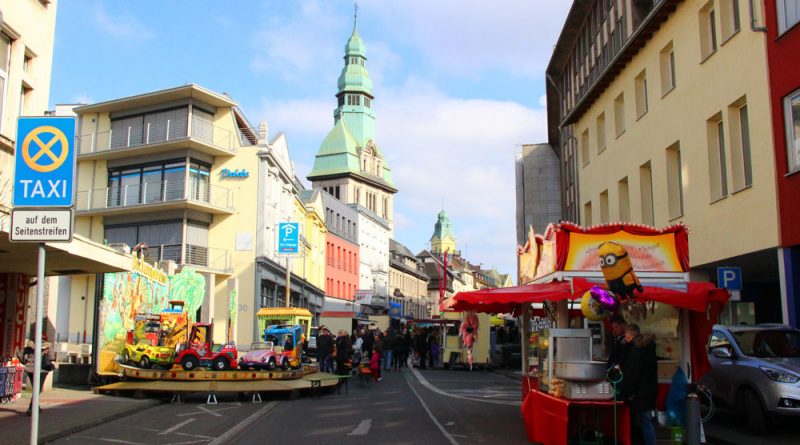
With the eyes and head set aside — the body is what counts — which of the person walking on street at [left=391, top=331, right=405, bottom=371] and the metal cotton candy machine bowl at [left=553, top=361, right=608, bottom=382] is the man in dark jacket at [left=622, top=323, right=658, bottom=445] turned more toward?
the metal cotton candy machine bowl

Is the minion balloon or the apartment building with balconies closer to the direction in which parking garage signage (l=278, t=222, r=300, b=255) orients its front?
the minion balloon

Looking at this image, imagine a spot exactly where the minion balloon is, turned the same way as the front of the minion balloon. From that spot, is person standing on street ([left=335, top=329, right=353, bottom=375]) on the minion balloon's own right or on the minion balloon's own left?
on the minion balloon's own right

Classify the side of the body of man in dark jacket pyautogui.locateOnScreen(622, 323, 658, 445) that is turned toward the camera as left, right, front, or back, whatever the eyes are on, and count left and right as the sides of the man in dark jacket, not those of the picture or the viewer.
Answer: left

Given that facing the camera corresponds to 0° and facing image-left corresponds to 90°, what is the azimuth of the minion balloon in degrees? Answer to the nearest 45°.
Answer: approximately 45°

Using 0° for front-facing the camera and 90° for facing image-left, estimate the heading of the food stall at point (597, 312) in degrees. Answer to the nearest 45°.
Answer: approximately 0°
